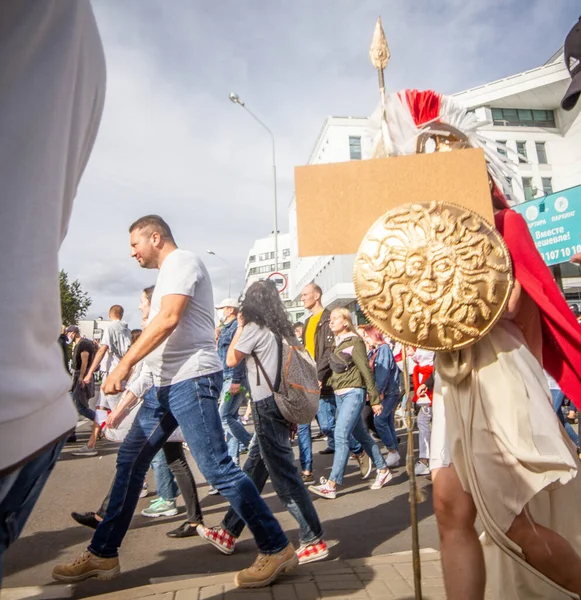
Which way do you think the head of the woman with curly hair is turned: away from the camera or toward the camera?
away from the camera

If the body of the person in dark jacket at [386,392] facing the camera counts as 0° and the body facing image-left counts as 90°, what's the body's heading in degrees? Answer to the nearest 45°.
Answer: approximately 90°

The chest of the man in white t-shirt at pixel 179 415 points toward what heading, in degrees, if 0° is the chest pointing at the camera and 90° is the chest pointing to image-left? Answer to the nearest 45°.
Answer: approximately 90°

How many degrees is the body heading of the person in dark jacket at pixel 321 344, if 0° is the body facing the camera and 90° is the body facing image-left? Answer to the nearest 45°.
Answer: approximately 45°

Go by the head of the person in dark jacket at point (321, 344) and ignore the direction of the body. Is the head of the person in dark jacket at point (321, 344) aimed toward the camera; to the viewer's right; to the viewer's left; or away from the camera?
to the viewer's left

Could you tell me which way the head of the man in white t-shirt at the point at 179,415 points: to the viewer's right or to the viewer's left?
to the viewer's left

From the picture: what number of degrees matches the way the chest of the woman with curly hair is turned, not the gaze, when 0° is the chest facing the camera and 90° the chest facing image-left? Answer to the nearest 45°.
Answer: approximately 90°

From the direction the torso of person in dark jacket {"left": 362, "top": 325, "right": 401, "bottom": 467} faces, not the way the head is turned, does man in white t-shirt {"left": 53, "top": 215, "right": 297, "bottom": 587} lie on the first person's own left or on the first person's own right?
on the first person's own left
